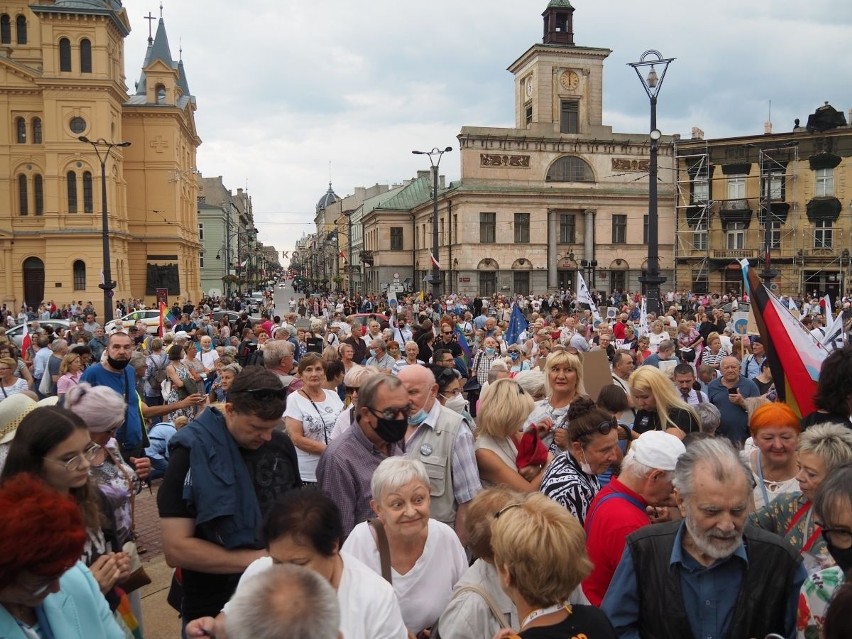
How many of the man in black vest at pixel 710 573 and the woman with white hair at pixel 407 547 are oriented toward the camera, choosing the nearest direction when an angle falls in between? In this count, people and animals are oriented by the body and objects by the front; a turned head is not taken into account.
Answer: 2

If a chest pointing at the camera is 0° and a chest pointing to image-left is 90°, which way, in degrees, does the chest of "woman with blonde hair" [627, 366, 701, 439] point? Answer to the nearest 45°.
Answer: approximately 45°

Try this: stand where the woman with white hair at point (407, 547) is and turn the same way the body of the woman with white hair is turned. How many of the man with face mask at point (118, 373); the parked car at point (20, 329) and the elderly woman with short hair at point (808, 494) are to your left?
1

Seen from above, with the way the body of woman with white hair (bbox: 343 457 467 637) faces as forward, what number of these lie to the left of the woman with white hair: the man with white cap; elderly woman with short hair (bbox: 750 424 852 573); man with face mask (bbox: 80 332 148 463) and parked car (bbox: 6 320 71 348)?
2

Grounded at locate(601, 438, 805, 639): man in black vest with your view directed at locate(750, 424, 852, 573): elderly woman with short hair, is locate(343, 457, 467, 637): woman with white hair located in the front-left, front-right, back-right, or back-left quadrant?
back-left

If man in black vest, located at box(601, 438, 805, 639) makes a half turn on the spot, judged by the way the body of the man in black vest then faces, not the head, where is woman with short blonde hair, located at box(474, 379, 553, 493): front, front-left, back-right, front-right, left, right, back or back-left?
front-left

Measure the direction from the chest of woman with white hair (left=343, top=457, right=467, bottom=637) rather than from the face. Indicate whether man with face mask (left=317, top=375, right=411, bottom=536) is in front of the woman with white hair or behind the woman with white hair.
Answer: behind

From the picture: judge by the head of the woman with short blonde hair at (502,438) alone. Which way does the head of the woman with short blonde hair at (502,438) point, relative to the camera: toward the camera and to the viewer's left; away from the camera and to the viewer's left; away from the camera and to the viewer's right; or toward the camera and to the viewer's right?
away from the camera and to the viewer's right

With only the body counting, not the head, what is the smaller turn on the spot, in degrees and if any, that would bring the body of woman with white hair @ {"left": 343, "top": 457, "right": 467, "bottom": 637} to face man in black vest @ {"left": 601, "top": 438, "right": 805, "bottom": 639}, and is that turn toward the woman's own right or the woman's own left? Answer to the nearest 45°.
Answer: approximately 90° to the woman's own left

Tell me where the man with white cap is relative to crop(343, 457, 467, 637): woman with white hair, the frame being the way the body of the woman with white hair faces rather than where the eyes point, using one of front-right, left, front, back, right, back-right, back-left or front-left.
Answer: left
